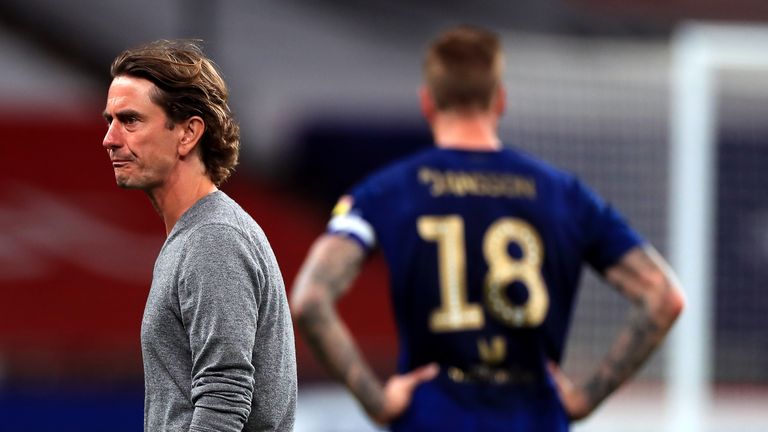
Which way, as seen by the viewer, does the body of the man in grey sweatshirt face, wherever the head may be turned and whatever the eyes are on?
to the viewer's left

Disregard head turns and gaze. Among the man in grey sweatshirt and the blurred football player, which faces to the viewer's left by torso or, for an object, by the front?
the man in grey sweatshirt

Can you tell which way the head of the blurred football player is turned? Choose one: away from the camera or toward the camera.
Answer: away from the camera

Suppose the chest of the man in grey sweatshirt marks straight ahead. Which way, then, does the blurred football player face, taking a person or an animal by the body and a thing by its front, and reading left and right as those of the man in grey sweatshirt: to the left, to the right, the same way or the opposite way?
to the right

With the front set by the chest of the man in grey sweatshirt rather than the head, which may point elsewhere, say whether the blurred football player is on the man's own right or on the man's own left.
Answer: on the man's own right

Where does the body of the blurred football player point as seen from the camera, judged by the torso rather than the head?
away from the camera

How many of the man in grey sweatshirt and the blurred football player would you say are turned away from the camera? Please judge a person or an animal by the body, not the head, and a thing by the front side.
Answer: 1

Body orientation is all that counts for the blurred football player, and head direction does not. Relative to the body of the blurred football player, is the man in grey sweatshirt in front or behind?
behind
